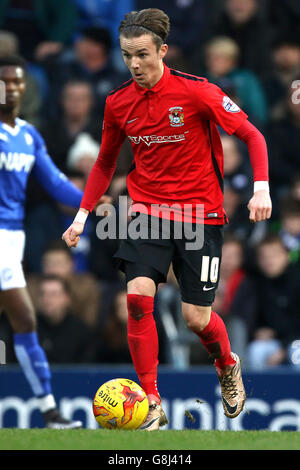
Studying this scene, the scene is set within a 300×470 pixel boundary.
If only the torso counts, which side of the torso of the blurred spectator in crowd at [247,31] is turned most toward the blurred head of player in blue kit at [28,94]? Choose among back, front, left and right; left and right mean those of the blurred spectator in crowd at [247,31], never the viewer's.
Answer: right

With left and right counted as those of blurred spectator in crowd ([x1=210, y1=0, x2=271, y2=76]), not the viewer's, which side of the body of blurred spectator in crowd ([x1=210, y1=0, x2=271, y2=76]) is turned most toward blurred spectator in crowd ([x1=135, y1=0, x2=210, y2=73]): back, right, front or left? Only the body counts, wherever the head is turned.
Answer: right

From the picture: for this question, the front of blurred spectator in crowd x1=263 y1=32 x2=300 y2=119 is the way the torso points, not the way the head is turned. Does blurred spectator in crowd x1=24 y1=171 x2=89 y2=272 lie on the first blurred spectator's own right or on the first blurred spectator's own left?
on the first blurred spectator's own right

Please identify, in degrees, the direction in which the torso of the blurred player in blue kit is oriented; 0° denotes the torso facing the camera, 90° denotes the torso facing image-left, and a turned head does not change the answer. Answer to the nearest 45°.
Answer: approximately 0°

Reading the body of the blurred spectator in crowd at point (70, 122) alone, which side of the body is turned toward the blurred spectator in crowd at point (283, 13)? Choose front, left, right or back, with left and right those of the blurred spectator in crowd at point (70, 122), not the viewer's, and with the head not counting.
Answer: left

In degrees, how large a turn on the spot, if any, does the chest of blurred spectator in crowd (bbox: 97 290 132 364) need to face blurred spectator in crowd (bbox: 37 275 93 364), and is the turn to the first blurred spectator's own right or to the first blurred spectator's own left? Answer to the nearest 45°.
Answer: approximately 90° to the first blurred spectator's own right

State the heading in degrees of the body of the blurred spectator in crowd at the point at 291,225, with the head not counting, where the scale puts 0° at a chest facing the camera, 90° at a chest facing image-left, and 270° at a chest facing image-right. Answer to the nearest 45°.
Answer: approximately 0°
